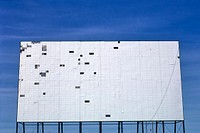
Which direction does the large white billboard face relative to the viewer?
toward the camera
